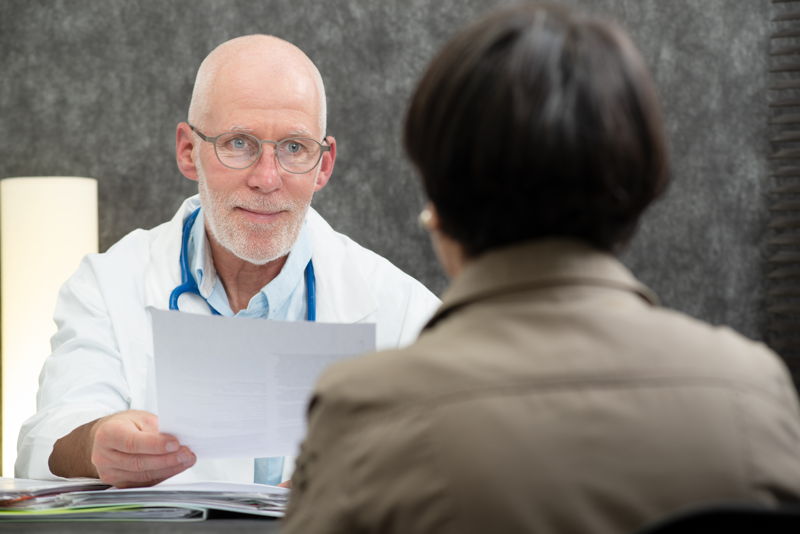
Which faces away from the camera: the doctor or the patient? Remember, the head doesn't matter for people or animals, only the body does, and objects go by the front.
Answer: the patient

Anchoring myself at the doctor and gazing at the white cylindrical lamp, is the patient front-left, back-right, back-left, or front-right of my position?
back-left

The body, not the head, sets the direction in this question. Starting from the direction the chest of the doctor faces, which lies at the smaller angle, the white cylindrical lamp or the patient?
the patient

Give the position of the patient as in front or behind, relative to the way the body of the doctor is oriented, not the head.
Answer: in front

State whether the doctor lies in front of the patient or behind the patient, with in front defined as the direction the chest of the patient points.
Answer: in front

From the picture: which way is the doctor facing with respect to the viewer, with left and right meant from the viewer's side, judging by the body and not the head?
facing the viewer

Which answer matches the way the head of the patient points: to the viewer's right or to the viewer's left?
to the viewer's left

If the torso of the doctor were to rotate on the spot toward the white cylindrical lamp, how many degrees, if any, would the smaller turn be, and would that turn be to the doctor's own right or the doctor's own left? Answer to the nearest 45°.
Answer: approximately 135° to the doctor's own right

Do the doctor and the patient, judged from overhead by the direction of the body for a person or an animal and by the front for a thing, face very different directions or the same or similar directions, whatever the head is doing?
very different directions

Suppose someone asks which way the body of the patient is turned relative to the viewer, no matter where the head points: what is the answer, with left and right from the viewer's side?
facing away from the viewer
